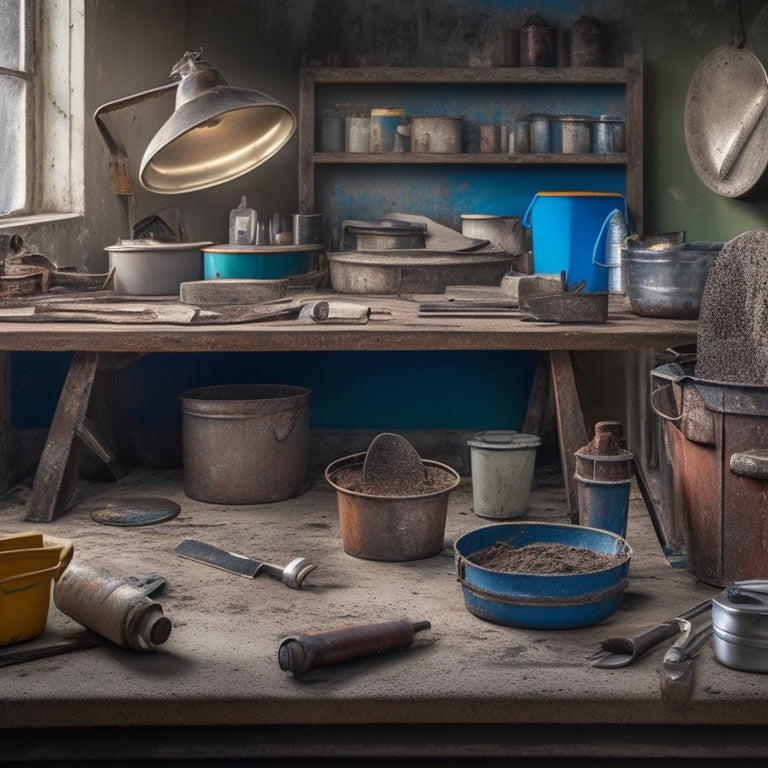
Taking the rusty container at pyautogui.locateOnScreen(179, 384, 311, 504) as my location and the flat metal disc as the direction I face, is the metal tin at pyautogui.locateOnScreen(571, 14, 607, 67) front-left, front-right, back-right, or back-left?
back-right

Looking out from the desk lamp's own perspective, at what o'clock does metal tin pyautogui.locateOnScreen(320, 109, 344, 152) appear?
The metal tin is roughly at 10 o'clock from the desk lamp.

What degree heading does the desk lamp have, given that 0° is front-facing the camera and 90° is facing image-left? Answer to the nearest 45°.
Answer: approximately 315°

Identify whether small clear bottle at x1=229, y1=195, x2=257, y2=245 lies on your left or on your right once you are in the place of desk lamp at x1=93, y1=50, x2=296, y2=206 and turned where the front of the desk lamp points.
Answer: on your left

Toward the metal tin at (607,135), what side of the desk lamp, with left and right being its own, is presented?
left

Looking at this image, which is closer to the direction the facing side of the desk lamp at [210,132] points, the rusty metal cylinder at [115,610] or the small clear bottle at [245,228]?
the rusty metal cylinder

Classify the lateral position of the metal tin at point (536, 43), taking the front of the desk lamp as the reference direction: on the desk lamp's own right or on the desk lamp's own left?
on the desk lamp's own left

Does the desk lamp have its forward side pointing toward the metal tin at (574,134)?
no

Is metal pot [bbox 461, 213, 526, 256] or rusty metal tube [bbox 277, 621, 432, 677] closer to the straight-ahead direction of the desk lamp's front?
the rusty metal tube

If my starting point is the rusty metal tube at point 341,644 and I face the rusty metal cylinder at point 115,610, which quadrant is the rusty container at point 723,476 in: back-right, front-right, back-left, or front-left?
back-right

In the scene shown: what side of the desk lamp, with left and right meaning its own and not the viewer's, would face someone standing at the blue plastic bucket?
left
